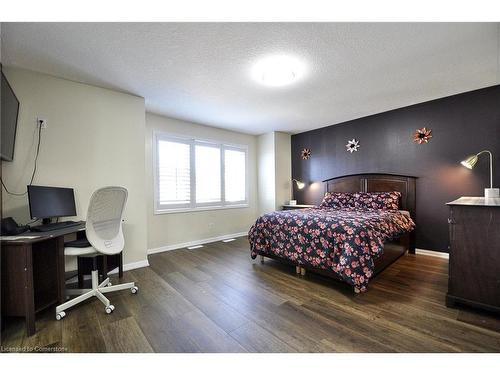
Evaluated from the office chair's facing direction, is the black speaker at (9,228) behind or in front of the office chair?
in front

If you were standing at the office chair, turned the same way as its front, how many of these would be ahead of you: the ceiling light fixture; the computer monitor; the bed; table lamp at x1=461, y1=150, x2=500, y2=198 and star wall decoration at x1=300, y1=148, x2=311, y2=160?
1

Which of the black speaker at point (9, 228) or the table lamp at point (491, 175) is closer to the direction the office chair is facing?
the black speaker

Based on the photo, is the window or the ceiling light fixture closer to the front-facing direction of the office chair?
the window

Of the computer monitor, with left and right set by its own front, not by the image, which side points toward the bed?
front

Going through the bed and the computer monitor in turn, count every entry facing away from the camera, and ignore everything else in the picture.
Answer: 0

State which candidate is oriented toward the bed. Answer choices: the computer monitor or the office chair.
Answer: the computer monitor

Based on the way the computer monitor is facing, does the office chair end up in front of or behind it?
in front

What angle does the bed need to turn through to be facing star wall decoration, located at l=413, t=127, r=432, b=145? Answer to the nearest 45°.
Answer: approximately 180°

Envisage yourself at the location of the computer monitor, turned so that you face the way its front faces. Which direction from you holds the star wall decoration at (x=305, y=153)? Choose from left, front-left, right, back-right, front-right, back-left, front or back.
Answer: front-left

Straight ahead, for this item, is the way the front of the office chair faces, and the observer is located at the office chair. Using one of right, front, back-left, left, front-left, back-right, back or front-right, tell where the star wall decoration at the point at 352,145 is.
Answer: back-right

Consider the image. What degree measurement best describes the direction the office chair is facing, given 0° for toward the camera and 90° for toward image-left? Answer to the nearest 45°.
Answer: approximately 135°

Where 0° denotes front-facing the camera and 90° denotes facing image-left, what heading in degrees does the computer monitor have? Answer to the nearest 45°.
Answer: approximately 315°

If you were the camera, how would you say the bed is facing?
facing the viewer and to the left of the viewer

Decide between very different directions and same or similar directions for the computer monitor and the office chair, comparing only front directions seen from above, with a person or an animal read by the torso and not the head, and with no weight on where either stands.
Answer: very different directions
